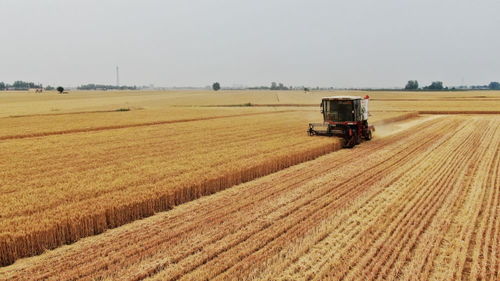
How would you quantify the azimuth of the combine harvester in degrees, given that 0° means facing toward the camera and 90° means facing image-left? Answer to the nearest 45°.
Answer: approximately 45°
